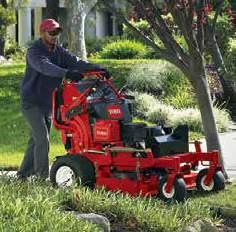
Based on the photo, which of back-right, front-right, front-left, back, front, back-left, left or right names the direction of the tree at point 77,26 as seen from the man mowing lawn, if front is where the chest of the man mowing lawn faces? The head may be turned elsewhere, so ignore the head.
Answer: back-left

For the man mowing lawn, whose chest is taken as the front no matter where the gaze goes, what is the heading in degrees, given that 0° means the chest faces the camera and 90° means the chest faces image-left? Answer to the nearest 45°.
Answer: approximately 315°

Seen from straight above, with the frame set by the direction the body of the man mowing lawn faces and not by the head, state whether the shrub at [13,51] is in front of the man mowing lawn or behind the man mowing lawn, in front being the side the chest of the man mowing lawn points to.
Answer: behind

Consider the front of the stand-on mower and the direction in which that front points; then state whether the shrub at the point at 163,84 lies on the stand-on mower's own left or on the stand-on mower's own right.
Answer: on the stand-on mower's own left

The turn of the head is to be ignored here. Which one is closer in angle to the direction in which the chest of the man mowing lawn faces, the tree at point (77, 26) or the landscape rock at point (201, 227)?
the landscape rock

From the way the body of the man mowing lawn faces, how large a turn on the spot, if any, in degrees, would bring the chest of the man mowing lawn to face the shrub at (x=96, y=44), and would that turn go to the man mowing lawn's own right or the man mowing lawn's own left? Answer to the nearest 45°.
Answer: approximately 135° to the man mowing lawn's own left

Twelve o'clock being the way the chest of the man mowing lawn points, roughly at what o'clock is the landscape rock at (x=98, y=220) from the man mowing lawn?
The landscape rock is roughly at 1 o'clock from the man mowing lawn.

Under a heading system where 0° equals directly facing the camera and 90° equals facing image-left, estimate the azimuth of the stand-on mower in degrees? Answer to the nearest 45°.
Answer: approximately 315°

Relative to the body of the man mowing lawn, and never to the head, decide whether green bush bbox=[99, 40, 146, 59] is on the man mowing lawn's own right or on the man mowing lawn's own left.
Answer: on the man mowing lawn's own left

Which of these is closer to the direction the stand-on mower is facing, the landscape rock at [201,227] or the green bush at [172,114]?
the landscape rock

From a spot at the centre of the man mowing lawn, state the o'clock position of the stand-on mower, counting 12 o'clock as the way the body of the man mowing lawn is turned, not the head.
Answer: The stand-on mower is roughly at 11 o'clock from the man mowing lawn.

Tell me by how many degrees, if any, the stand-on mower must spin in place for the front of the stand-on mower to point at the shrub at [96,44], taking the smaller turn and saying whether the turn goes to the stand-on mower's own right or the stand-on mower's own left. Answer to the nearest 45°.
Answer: approximately 135° to the stand-on mower's own left
